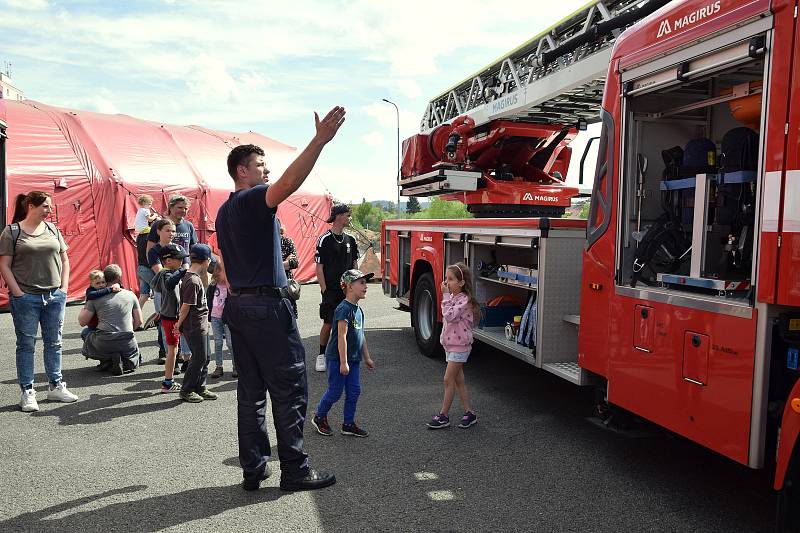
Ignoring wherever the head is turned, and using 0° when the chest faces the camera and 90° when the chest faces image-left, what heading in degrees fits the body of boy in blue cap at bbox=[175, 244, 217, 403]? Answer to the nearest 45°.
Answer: approximately 270°

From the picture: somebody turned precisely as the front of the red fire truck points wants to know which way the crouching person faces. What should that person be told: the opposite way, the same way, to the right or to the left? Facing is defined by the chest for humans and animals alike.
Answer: the opposite way

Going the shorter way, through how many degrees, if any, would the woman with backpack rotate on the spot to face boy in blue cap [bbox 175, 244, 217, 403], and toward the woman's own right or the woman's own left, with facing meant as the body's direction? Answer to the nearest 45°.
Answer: approximately 45° to the woman's own left

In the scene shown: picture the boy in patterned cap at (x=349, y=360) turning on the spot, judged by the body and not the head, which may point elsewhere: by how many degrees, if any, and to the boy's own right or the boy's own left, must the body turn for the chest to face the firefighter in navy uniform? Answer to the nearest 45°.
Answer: approximately 135° to the boy's own right

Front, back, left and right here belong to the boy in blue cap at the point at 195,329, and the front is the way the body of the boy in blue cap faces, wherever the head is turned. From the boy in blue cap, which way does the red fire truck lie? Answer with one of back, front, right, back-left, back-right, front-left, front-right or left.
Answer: front-right

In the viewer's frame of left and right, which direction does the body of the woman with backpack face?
facing the viewer and to the right of the viewer

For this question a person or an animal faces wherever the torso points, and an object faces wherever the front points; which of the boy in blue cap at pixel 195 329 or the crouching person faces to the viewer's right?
the boy in blue cap

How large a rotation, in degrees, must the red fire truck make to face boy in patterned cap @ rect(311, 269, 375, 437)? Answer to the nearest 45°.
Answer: approximately 135° to its right

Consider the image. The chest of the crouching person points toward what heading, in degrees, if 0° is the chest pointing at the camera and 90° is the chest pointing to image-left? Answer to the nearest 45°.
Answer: approximately 180°

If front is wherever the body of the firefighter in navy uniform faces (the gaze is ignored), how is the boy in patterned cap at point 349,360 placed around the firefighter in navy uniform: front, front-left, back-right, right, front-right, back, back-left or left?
front

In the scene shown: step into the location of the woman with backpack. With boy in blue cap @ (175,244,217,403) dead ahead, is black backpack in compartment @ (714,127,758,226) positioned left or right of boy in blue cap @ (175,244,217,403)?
right
